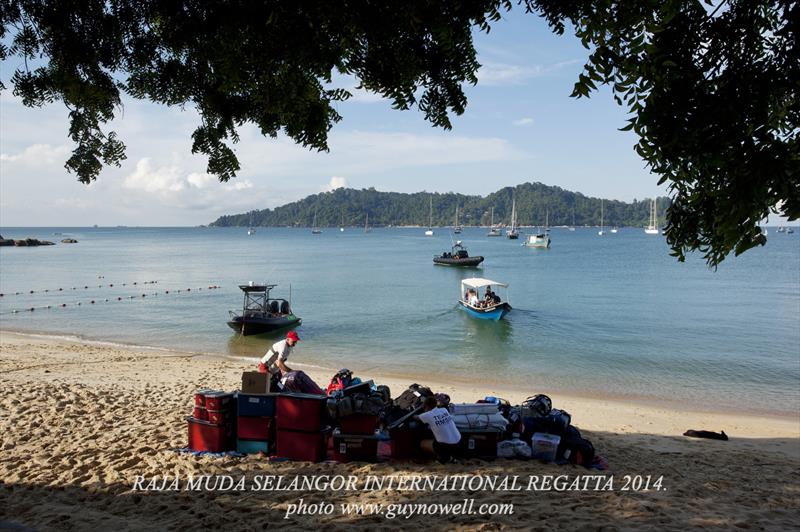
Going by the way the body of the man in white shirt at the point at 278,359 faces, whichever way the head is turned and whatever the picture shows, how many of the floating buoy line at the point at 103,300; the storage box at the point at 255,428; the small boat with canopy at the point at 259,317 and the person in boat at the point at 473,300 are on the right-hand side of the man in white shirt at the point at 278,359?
1

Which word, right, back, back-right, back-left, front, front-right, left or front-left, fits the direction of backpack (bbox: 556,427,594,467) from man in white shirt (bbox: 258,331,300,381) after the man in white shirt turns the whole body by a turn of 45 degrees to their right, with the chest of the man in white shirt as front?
front

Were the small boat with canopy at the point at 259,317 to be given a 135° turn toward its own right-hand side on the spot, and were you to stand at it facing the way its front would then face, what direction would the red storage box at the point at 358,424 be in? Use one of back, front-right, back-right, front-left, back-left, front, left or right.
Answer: back

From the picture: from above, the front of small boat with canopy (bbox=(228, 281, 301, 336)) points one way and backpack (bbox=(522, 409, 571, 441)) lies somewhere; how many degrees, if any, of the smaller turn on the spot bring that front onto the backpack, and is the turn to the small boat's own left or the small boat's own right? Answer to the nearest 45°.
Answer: approximately 45° to the small boat's own left

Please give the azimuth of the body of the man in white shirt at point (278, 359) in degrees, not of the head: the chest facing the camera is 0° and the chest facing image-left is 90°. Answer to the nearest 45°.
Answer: approximately 270°

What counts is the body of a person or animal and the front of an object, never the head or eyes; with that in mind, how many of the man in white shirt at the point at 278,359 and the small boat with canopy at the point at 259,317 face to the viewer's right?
1

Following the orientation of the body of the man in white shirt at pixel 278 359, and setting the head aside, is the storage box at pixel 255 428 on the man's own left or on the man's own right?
on the man's own right

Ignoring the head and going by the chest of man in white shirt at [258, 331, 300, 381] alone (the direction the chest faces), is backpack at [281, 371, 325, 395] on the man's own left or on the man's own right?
on the man's own right

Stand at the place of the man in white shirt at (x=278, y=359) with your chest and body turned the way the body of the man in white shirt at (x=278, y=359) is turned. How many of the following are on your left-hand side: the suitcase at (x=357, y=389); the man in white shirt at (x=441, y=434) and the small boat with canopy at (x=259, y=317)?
1

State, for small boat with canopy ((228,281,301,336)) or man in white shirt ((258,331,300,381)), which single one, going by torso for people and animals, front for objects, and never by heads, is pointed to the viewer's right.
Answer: the man in white shirt

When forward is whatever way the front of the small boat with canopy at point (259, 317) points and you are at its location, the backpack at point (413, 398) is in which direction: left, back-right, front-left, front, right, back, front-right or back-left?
front-left
